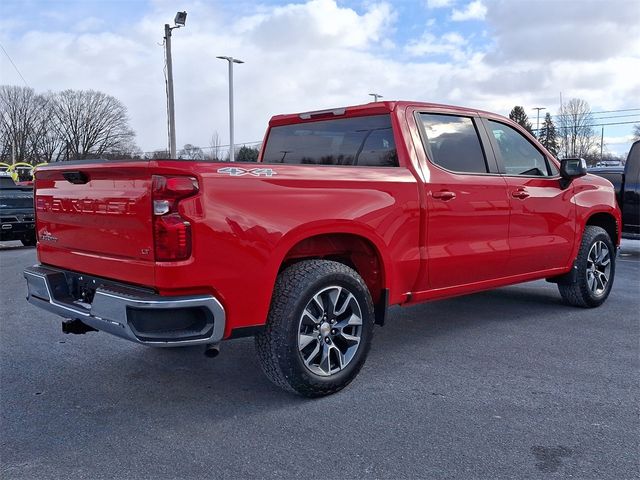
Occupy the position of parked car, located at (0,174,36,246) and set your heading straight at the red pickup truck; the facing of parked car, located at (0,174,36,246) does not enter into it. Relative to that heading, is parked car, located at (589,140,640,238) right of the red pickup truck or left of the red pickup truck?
left

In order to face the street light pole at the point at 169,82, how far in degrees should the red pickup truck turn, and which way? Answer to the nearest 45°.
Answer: approximately 45° to its left

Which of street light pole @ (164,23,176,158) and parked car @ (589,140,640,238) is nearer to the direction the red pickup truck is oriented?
the parked car

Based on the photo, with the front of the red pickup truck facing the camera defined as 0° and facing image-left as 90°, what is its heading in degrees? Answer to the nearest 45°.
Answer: approximately 225°

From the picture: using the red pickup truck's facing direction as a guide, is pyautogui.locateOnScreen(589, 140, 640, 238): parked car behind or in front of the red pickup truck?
in front

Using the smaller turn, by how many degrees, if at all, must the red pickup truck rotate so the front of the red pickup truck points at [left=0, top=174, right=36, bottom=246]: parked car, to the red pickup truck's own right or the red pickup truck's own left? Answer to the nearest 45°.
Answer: approximately 90° to the red pickup truck's own left
